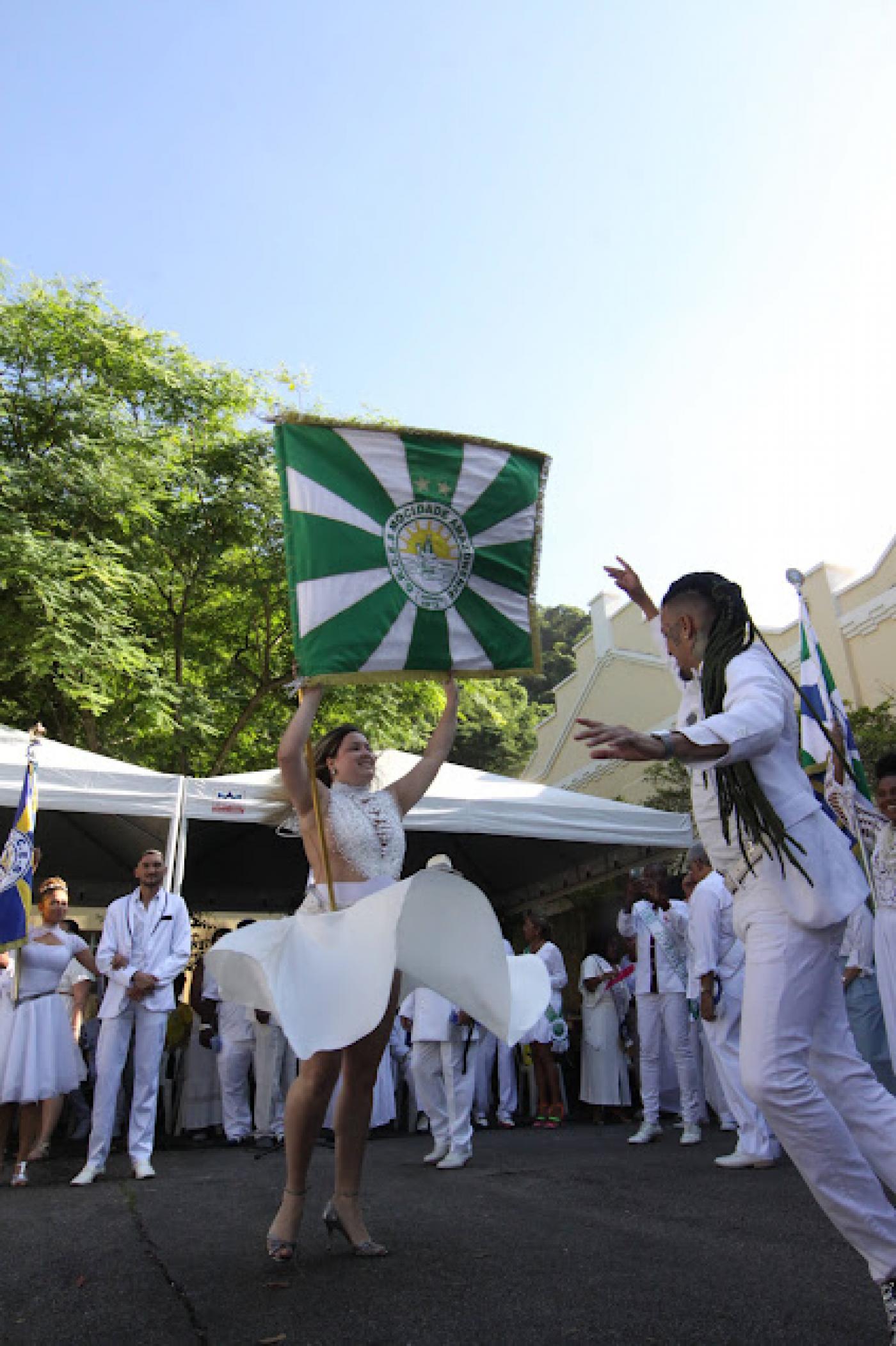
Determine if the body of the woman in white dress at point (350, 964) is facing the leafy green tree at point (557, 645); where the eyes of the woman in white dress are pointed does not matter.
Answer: no

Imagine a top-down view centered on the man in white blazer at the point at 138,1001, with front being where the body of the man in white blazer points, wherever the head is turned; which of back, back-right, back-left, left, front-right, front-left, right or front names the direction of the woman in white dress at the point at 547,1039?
back-left

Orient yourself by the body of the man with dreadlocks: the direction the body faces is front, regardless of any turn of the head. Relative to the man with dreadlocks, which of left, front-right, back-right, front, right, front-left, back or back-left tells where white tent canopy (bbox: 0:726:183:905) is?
front-right

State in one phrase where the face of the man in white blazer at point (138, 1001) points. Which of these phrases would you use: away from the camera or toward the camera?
toward the camera

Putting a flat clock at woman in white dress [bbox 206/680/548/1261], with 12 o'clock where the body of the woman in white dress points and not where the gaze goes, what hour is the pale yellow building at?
The pale yellow building is roughly at 8 o'clock from the woman in white dress.

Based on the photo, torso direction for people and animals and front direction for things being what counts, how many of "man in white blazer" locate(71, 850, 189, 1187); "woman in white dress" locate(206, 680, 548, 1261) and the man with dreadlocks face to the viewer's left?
1

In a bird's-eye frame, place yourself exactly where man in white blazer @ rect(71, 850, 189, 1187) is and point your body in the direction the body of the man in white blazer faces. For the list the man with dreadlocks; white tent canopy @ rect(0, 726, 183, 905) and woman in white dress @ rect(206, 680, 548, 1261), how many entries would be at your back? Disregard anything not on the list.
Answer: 1

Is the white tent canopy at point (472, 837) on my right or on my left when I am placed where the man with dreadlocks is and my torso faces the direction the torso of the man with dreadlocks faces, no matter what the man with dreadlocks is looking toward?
on my right

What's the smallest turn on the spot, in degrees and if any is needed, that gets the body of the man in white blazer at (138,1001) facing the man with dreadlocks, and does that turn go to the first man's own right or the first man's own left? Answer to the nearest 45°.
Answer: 0° — they already face them

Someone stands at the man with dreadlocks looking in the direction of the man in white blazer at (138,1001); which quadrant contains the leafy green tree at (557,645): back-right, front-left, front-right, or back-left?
front-right

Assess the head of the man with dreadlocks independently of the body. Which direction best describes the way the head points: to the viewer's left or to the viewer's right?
to the viewer's left

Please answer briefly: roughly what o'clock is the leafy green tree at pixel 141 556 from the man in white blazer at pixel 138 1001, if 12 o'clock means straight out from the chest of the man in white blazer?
The leafy green tree is roughly at 6 o'clock from the man in white blazer.

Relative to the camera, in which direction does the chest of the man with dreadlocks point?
to the viewer's left

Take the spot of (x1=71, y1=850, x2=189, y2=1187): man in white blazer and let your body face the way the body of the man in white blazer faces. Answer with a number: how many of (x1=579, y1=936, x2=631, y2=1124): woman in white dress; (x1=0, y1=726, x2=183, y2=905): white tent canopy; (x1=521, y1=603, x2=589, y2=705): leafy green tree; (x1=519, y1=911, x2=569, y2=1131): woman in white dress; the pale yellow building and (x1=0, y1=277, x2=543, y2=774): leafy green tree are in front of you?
0

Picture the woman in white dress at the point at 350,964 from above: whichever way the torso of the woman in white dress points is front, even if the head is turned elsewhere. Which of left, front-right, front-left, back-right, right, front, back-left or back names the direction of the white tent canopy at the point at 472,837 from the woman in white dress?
back-left

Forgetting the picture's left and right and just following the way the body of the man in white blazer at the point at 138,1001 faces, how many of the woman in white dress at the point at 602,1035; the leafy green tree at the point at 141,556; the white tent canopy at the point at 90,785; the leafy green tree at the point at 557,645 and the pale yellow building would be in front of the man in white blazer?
0

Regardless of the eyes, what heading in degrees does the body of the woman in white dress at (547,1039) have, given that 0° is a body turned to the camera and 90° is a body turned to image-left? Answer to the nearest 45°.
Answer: approximately 45°
